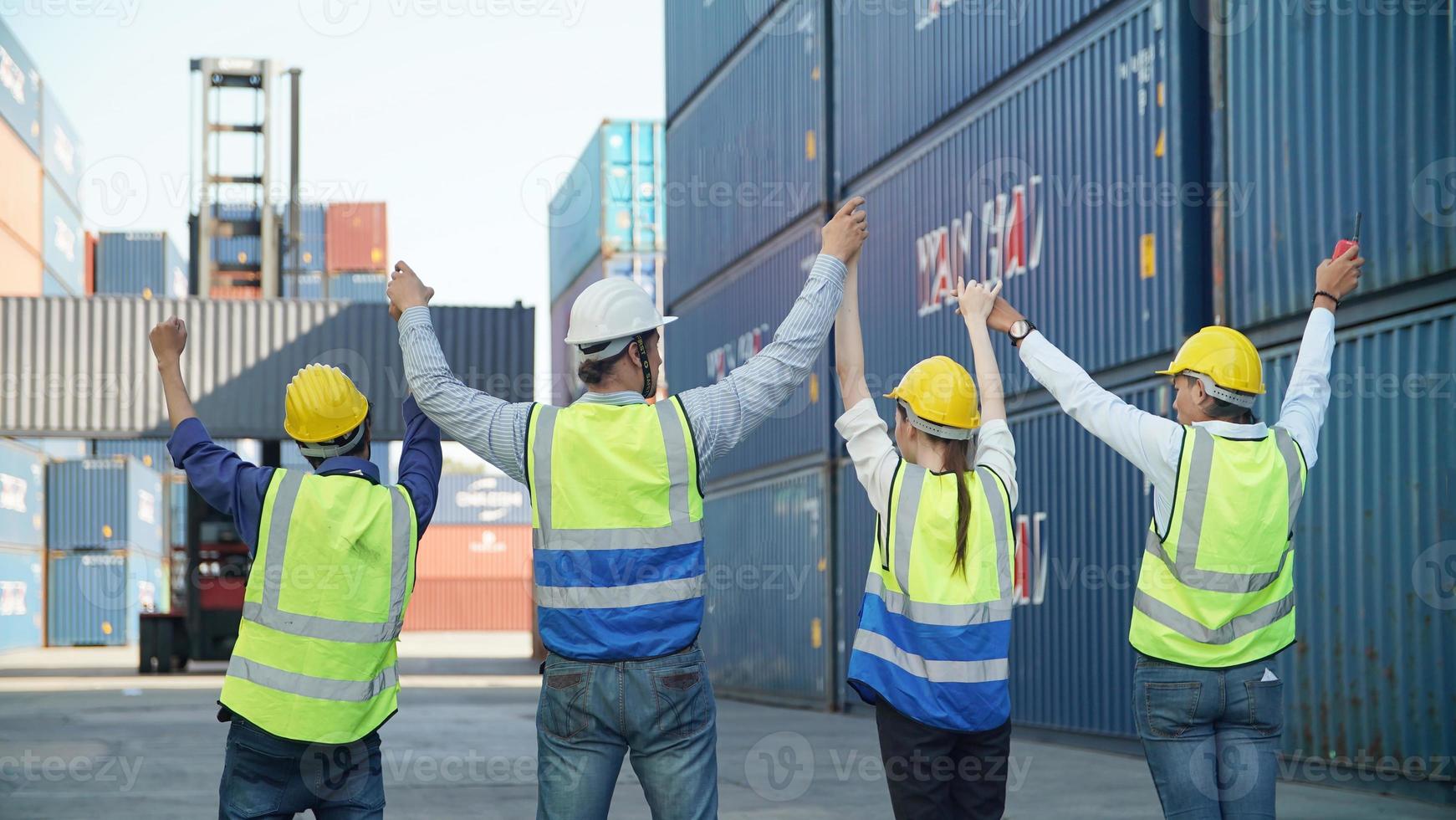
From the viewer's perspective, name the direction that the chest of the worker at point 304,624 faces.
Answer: away from the camera

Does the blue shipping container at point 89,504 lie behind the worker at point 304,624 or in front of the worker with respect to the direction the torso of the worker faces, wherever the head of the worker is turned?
in front

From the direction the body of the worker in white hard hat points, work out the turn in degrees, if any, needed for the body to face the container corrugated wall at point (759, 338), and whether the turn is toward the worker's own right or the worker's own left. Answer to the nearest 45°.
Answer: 0° — they already face it

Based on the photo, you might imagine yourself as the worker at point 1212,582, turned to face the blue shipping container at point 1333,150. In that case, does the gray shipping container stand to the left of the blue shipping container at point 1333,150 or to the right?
left

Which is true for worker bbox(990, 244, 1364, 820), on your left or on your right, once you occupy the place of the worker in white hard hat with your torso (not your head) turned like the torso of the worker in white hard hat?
on your right

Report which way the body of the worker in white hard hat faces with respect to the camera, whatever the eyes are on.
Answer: away from the camera

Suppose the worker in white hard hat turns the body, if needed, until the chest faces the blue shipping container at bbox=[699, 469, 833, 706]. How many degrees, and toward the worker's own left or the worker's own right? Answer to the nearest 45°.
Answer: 0° — they already face it

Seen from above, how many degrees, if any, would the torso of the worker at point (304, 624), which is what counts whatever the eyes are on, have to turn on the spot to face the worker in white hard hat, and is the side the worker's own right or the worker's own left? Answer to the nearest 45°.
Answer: approximately 135° to the worker's own right

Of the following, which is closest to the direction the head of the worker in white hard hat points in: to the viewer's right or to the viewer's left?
to the viewer's right

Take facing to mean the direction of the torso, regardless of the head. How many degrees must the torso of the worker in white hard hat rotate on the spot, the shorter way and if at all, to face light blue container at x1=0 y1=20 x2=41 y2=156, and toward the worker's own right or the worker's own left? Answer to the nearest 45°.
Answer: approximately 45° to the worker's own left

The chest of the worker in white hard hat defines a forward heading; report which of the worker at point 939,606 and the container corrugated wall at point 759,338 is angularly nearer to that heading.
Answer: the container corrugated wall

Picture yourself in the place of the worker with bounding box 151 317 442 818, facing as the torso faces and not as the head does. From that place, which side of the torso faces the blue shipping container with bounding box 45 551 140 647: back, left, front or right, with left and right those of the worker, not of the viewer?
front

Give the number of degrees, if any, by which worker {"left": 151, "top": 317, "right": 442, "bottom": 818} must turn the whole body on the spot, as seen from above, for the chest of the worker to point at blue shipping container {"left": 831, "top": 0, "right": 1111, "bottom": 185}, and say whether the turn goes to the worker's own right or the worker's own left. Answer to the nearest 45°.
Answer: approximately 45° to the worker's own right
